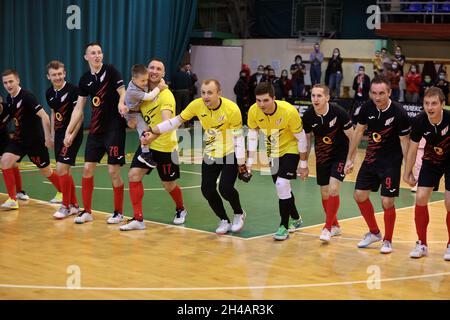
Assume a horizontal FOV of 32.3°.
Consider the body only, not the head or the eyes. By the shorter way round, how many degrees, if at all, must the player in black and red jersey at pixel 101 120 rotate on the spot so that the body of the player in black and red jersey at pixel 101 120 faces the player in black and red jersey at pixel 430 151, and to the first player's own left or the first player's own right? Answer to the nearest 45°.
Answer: approximately 90° to the first player's own left

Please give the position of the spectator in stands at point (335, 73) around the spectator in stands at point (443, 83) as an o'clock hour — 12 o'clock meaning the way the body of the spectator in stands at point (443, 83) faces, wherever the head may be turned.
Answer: the spectator in stands at point (335, 73) is roughly at 4 o'clock from the spectator in stands at point (443, 83).

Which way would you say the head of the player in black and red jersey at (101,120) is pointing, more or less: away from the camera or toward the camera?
toward the camera

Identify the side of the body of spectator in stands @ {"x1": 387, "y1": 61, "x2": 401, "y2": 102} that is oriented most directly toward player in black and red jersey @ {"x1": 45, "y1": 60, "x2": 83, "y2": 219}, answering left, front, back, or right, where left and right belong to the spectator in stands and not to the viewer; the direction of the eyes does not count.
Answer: front

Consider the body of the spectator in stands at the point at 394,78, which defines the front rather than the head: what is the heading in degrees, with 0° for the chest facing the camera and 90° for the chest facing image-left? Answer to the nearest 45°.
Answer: approximately 0°

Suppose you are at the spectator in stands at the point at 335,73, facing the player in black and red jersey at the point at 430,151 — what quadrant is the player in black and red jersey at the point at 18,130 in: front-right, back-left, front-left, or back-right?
front-right

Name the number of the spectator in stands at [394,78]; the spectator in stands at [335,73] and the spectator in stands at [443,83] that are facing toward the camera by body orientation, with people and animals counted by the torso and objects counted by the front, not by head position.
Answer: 3

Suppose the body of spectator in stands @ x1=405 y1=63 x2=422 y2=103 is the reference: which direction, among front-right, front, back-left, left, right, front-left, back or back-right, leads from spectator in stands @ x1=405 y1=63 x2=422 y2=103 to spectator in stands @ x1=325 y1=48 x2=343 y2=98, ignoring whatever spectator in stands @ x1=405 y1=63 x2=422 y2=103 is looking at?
back-right

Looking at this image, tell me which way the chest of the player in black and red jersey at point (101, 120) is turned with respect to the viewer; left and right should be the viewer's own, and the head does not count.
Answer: facing the viewer and to the left of the viewer

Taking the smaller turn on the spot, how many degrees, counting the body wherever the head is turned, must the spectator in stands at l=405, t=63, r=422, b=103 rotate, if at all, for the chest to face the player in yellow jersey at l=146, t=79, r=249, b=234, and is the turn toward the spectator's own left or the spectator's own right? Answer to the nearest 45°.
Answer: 0° — they already face them

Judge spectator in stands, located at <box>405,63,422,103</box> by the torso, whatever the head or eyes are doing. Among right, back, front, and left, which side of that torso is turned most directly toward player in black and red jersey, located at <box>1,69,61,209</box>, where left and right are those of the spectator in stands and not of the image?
front

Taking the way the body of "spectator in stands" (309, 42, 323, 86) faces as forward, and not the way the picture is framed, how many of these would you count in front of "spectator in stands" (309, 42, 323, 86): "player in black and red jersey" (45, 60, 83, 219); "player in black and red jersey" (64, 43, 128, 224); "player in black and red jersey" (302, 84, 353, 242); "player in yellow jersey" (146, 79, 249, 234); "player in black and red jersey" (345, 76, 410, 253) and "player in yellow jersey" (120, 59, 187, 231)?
6

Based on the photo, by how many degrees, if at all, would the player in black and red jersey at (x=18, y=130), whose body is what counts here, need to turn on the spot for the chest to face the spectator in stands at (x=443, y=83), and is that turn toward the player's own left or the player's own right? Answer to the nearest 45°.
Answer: approximately 180°

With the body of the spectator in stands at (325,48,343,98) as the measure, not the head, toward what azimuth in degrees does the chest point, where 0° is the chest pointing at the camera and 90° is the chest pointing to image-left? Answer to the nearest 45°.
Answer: approximately 0°

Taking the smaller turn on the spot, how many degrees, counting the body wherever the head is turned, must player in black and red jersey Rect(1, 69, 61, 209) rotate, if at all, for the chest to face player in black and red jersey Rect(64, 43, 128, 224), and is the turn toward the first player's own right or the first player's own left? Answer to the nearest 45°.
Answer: approximately 90° to the first player's own left

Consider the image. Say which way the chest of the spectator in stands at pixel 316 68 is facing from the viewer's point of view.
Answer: toward the camera

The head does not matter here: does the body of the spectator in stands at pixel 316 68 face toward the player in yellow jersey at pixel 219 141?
yes

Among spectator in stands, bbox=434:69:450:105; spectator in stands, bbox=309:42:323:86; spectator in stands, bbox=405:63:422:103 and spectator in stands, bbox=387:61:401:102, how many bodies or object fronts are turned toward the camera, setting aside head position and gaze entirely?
4

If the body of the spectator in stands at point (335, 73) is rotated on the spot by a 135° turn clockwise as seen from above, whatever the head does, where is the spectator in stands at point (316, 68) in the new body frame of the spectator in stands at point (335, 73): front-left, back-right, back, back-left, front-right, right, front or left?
front

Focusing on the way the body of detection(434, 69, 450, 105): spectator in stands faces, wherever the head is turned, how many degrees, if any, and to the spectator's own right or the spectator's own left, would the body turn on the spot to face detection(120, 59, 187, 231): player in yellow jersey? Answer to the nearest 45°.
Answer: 0° — they already face them
